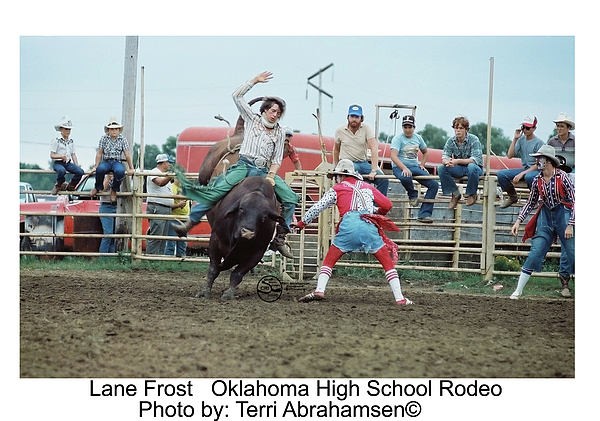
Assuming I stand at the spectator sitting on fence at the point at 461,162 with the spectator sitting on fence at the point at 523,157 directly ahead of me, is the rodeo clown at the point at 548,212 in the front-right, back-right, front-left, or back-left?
front-right

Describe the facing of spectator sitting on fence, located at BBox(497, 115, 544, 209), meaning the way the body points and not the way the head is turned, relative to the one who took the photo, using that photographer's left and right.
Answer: facing the viewer and to the left of the viewer

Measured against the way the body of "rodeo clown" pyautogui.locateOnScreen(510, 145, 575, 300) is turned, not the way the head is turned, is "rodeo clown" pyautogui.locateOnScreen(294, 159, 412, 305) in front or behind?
in front

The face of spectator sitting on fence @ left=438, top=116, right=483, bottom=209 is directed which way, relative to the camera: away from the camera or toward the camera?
toward the camera

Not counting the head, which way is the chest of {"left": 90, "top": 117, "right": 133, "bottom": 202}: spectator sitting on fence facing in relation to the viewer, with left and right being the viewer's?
facing the viewer

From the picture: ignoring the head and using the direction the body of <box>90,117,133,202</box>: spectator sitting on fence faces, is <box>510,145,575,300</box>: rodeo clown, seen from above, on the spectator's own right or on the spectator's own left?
on the spectator's own left

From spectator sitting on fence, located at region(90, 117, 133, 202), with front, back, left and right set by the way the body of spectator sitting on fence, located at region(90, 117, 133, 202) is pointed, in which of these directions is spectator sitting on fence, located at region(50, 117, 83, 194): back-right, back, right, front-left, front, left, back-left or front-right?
right

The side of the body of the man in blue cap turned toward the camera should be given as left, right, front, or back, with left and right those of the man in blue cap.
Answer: front

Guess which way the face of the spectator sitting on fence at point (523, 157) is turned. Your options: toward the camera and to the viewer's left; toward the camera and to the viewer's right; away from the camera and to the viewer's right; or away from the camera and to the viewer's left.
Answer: toward the camera and to the viewer's left

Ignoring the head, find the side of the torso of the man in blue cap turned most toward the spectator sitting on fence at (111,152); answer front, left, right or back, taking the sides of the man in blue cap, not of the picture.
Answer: right

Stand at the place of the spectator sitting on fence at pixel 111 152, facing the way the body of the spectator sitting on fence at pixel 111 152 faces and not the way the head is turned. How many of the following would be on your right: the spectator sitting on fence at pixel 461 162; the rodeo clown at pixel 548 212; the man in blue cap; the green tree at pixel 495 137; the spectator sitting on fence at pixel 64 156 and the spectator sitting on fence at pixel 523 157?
1

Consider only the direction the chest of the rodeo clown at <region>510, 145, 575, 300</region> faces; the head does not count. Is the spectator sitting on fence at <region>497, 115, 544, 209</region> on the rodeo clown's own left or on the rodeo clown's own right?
on the rodeo clown's own right

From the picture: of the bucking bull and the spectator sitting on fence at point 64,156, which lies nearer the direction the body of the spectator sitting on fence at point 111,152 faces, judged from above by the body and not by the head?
the bucking bull

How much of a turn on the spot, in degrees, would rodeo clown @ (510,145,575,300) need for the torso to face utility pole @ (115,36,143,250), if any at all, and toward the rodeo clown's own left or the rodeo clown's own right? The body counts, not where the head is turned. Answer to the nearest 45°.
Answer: approximately 45° to the rodeo clown's own right

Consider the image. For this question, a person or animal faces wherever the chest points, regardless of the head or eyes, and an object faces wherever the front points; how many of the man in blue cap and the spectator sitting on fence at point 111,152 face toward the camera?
2

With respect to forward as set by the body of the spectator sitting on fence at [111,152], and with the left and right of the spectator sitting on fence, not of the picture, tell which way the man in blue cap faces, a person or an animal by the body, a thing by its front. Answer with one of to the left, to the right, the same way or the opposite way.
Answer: the same way
